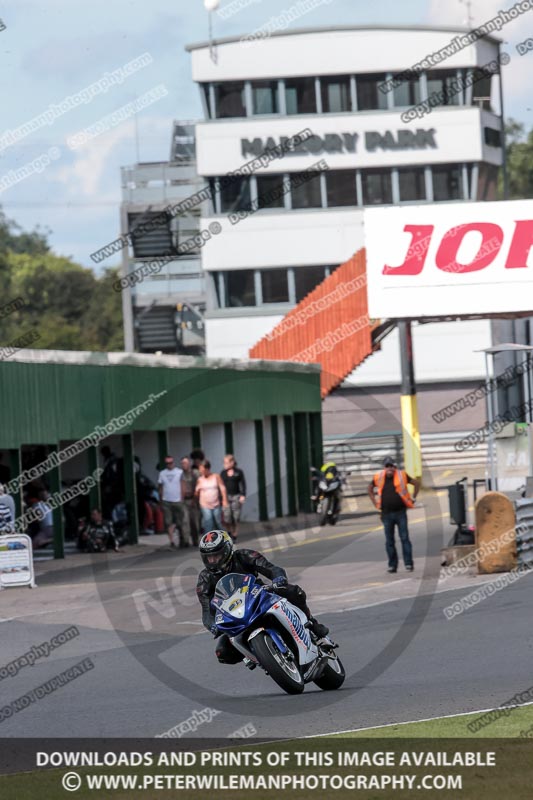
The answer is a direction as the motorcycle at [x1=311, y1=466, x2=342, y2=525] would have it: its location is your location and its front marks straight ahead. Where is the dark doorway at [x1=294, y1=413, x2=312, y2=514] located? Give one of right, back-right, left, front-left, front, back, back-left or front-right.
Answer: back

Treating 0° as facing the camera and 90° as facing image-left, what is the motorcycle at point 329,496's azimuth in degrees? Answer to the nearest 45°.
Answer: approximately 0°

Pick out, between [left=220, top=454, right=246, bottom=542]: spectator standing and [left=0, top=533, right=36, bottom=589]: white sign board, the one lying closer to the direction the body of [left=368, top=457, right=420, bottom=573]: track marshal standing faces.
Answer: the white sign board

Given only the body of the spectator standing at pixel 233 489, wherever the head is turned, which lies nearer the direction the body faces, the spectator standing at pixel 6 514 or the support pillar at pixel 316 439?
the spectator standing

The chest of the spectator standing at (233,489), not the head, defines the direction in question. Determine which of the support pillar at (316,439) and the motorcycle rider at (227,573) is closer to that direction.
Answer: the motorcycle rider
